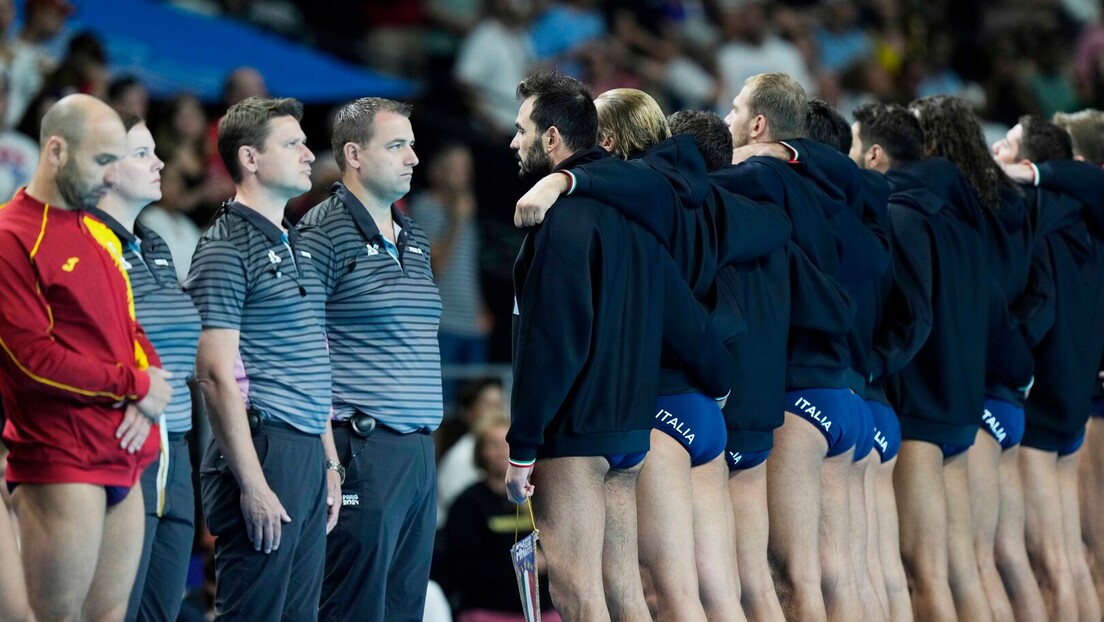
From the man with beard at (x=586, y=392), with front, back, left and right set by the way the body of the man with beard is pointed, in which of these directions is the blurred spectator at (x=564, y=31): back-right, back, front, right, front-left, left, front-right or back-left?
front-right

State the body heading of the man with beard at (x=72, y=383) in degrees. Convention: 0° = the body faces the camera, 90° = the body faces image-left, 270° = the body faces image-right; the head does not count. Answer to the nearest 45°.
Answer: approximately 315°

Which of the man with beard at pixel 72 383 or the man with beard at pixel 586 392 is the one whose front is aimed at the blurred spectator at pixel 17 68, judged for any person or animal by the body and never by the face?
the man with beard at pixel 586 392

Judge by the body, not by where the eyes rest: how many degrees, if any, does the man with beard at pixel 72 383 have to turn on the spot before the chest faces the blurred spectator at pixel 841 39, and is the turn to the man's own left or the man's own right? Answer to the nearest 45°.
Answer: approximately 90° to the man's own left

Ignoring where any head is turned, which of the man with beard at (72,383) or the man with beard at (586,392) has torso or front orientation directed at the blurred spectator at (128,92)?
the man with beard at (586,392)

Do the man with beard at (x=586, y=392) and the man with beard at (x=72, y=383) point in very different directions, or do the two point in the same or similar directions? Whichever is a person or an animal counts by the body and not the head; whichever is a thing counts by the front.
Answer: very different directions

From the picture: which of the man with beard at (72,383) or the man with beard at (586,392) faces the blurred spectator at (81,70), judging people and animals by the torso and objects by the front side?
the man with beard at (586,392)

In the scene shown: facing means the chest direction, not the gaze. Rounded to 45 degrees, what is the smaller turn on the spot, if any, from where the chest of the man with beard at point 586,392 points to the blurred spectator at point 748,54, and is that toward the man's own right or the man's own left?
approximately 45° to the man's own right

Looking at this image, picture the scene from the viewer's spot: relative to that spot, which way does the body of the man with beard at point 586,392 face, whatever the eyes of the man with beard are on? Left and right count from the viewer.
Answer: facing away from the viewer and to the left of the viewer

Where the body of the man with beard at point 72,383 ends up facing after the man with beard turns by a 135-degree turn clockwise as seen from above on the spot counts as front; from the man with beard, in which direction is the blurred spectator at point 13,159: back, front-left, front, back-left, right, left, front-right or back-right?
right

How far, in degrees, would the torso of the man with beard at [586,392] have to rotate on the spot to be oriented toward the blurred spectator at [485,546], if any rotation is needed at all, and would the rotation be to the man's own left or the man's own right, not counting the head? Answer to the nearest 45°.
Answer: approximately 45° to the man's own right

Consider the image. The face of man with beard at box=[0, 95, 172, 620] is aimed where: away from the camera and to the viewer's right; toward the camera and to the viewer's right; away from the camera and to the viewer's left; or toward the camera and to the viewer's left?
toward the camera and to the viewer's right

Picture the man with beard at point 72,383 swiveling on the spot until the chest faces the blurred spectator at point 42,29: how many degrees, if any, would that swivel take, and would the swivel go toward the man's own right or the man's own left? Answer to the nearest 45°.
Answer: approximately 135° to the man's own left
